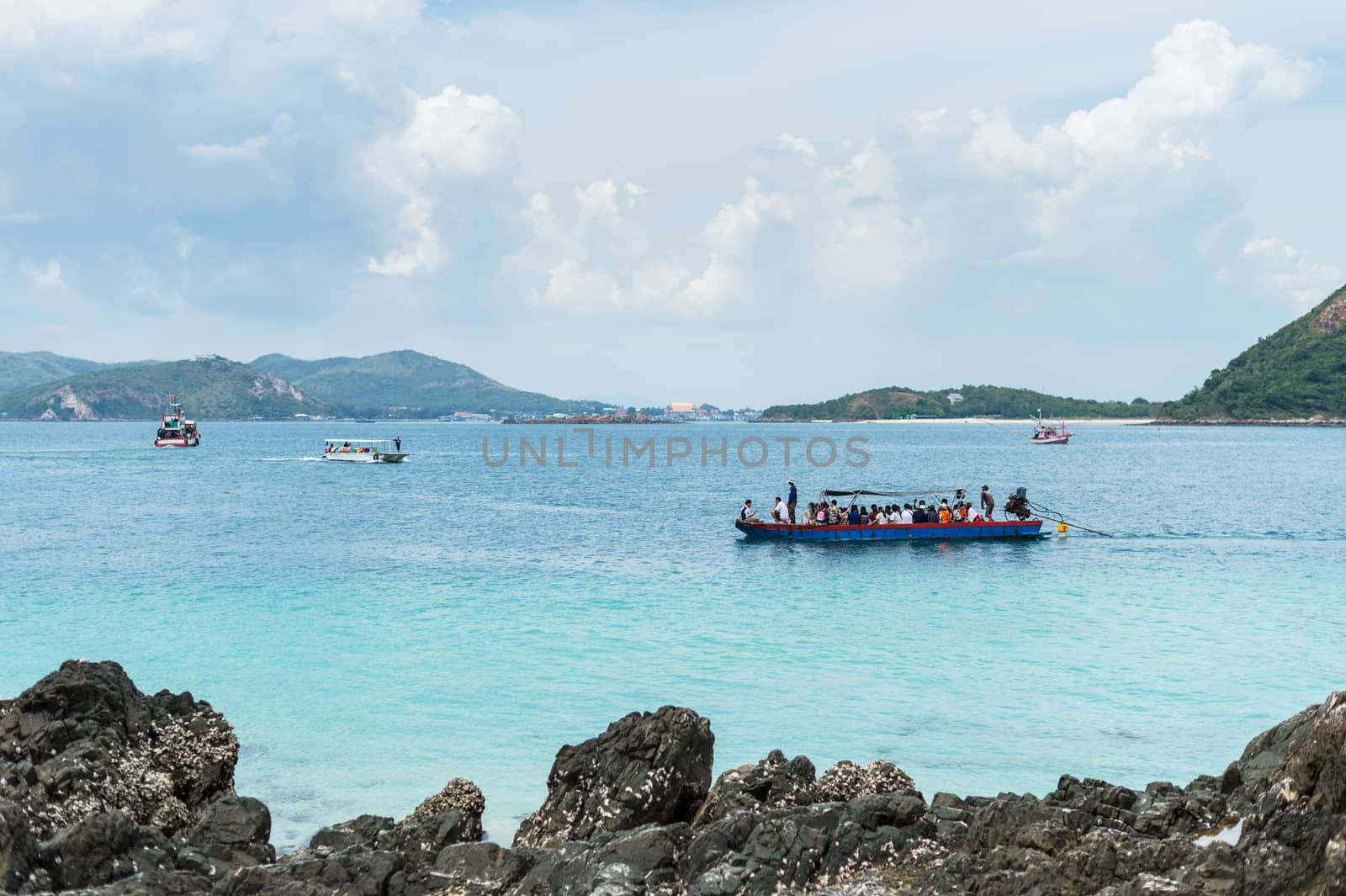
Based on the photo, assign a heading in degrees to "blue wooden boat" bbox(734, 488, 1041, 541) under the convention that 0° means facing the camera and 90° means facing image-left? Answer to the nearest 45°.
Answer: approximately 90°

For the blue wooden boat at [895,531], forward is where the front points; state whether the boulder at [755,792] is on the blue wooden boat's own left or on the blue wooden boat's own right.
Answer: on the blue wooden boat's own left

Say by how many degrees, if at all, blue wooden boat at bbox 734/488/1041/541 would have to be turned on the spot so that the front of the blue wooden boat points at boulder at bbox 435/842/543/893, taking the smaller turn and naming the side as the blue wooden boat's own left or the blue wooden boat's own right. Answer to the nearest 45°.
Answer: approximately 90° to the blue wooden boat's own left

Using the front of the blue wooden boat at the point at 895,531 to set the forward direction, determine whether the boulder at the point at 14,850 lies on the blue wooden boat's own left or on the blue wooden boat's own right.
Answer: on the blue wooden boat's own left

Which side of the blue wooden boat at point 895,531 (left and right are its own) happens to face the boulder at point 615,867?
left

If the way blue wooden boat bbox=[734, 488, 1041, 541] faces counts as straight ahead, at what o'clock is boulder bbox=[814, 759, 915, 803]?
The boulder is roughly at 9 o'clock from the blue wooden boat.

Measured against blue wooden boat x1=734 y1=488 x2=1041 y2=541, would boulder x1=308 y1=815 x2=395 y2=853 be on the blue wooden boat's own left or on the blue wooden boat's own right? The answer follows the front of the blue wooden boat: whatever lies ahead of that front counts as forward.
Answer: on the blue wooden boat's own left

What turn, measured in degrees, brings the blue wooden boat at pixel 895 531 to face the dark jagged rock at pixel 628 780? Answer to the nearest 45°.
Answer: approximately 90° to its left

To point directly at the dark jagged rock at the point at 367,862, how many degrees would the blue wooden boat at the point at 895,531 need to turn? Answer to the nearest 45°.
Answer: approximately 90° to its left

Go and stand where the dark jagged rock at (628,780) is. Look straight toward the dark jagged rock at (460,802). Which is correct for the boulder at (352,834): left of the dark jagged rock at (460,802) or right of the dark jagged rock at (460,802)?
left
